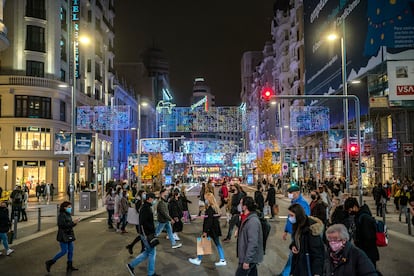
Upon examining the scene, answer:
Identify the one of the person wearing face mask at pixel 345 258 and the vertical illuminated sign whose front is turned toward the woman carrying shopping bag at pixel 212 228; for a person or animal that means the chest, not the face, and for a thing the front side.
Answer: the vertical illuminated sign

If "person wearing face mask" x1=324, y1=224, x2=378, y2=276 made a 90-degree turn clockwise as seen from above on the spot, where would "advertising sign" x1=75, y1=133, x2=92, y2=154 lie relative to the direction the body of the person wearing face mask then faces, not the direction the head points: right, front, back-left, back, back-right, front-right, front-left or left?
front

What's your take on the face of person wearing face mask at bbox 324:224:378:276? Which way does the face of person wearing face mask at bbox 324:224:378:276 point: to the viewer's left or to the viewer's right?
to the viewer's left

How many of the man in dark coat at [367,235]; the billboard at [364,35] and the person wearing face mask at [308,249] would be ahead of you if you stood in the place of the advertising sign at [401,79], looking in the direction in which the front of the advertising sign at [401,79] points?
2

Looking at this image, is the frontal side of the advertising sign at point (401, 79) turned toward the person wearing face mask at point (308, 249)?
yes
